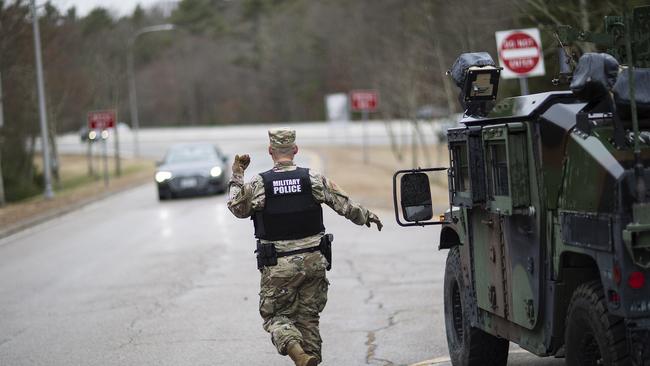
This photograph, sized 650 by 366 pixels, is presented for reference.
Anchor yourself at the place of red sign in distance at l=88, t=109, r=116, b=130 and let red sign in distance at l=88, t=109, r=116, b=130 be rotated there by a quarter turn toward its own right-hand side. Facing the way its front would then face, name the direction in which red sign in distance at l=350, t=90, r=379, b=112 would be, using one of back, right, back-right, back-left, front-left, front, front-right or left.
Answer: back

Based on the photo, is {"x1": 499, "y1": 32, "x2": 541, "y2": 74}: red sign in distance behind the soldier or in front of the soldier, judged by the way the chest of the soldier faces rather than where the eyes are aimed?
in front

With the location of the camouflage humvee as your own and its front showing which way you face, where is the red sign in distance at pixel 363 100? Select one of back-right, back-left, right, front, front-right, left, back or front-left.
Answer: front-right

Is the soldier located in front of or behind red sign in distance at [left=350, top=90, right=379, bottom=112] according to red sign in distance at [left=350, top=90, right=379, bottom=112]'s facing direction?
in front

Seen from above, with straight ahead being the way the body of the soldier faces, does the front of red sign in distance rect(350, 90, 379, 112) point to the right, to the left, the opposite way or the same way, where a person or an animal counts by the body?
the opposite way

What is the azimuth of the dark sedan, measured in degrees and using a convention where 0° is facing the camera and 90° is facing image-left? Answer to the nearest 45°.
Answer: approximately 0°

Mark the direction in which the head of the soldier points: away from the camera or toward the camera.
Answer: away from the camera

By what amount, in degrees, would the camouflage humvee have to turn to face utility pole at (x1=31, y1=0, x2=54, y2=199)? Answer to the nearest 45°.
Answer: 0° — it already faces it

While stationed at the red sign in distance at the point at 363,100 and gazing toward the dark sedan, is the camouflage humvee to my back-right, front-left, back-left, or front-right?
front-left

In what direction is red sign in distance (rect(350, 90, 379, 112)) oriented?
toward the camera

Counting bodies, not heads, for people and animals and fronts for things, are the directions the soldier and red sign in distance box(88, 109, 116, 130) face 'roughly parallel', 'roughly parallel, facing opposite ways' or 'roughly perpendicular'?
roughly parallel, facing opposite ways

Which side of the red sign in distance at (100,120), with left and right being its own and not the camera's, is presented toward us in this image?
front

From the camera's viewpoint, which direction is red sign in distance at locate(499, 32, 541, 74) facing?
toward the camera

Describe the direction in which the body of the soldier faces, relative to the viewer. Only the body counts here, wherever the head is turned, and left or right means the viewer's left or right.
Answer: facing away from the viewer

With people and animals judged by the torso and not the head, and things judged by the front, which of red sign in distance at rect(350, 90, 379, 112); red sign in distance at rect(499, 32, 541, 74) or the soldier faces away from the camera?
the soldier

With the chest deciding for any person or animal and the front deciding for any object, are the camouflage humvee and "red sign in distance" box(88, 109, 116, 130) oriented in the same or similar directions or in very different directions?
very different directions

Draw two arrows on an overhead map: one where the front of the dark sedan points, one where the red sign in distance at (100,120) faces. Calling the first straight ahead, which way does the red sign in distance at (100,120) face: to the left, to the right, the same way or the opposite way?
the same way
